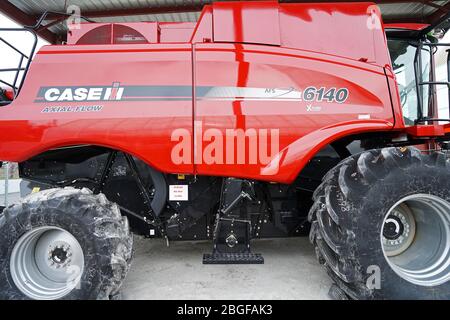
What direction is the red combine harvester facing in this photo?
to the viewer's right
